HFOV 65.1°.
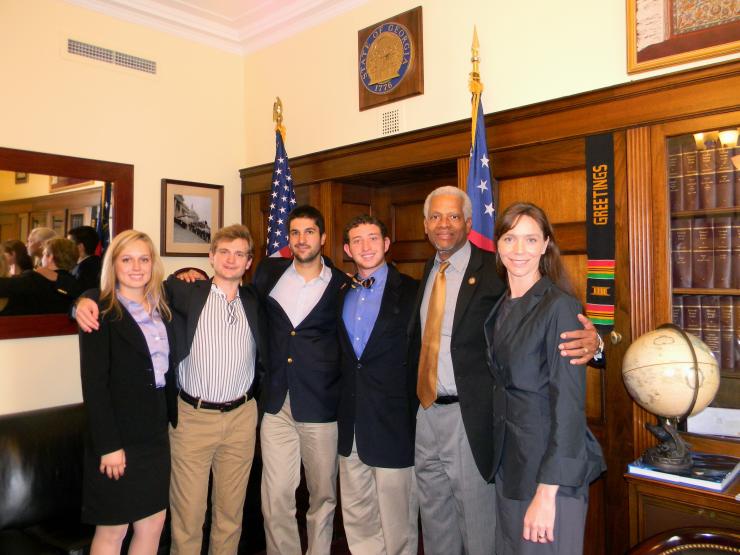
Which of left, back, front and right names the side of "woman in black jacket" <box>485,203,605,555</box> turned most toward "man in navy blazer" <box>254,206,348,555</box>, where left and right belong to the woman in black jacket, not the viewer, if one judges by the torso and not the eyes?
right

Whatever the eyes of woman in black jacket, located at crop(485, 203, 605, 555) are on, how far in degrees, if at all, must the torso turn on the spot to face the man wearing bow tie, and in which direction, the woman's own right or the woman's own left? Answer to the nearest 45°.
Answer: approximately 90° to the woman's own right

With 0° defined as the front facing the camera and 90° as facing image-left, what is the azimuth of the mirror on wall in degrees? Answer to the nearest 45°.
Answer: approximately 315°

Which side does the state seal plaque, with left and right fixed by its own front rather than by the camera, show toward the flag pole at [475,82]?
left
